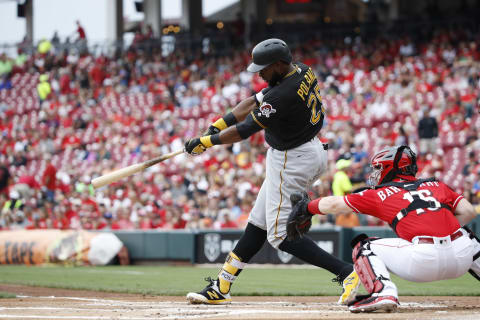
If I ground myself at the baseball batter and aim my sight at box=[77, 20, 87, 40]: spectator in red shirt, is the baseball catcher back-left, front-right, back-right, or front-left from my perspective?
back-right

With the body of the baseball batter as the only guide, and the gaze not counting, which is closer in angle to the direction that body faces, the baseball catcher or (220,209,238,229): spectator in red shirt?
the spectator in red shirt

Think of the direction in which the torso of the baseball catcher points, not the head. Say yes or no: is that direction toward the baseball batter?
yes

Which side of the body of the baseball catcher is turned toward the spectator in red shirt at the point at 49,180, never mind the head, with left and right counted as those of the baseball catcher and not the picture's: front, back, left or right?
front

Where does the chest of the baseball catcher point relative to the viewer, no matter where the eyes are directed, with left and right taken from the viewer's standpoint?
facing away from the viewer and to the left of the viewer
